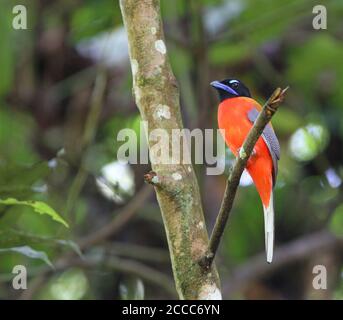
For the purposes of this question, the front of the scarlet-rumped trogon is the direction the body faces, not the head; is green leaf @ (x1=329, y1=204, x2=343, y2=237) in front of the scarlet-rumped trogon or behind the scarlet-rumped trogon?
behind

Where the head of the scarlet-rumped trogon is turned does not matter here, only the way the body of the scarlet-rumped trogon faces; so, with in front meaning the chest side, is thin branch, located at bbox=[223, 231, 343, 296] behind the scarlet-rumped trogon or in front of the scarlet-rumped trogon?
behind

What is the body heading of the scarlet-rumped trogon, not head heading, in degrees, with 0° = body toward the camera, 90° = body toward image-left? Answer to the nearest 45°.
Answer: approximately 45°
